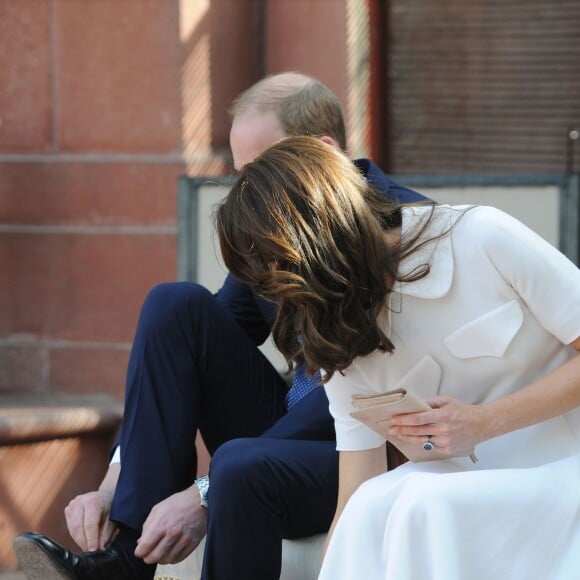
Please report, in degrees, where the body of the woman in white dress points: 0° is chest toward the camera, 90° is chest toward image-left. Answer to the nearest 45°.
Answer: approximately 45°

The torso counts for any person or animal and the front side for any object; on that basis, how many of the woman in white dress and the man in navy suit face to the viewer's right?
0

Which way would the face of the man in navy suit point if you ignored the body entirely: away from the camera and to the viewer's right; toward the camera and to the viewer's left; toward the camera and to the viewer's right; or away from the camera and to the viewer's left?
toward the camera and to the viewer's left

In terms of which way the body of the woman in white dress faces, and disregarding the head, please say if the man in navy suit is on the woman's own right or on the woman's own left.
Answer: on the woman's own right

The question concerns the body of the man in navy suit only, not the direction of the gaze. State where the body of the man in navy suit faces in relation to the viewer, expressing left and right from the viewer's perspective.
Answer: facing the viewer and to the left of the viewer
